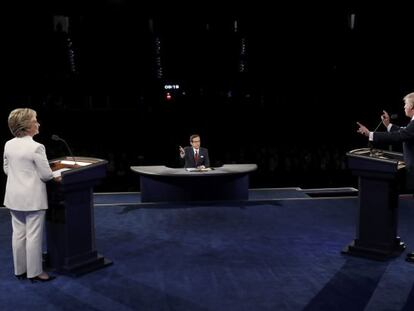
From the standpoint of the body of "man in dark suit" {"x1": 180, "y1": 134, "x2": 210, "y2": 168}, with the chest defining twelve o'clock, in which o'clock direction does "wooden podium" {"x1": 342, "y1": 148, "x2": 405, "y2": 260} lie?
The wooden podium is roughly at 11 o'clock from the man in dark suit.

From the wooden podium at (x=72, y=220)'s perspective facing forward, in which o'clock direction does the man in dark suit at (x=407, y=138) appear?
The man in dark suit is roughly at 2 o'clock from the wooden podium.

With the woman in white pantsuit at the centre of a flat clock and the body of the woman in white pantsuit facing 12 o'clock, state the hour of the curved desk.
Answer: The curved desk is roughly at 12 o'clock from the woman in white pantsuit.

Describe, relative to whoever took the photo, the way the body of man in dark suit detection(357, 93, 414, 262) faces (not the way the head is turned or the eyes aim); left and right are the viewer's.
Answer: facing to the left of the viewer

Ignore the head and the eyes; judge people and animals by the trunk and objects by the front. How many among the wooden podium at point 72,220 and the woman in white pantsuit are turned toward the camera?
0

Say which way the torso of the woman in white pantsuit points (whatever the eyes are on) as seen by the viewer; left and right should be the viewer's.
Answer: facing away from the viewer and to the right of the viewer

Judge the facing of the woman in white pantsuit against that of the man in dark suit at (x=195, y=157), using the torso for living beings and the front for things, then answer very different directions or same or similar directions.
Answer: very different directions

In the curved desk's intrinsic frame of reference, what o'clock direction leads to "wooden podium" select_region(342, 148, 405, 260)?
The wooden podium is roughly at 11 o'clock from the curved desk.

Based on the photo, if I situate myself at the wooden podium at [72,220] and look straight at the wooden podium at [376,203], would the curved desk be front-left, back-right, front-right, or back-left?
front-left

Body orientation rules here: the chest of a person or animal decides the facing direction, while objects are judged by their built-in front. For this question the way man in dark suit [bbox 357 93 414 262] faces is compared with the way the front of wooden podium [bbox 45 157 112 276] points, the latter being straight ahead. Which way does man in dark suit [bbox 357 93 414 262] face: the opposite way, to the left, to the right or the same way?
to the left

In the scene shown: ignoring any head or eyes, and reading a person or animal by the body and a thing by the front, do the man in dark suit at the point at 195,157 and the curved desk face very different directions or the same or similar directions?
same or similar directions

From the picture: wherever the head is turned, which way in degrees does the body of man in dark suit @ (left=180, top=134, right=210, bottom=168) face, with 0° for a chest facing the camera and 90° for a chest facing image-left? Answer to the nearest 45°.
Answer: approximately 0°
